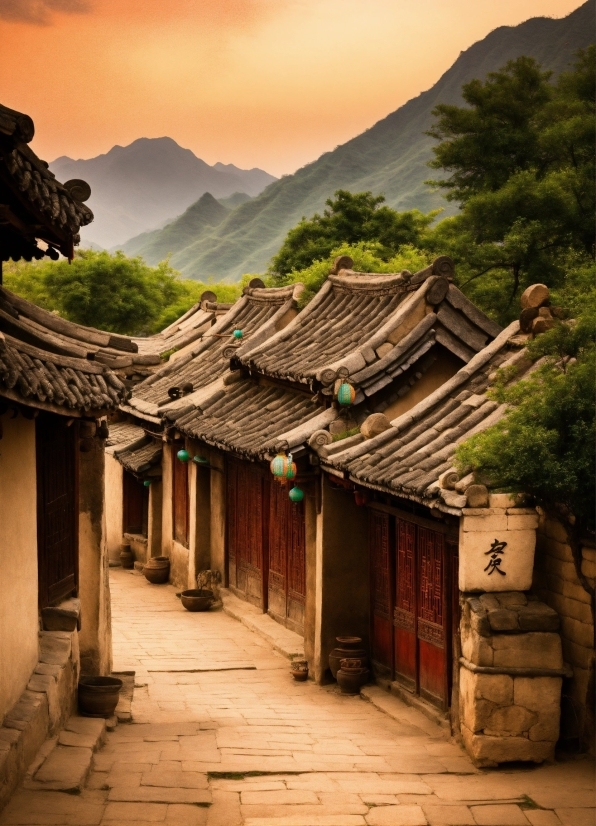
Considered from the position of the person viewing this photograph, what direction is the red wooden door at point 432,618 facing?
facing the viewer and to the left of the viewer

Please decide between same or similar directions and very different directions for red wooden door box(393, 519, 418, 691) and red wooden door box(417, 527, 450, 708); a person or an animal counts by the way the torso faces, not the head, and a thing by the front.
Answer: same or similar directions

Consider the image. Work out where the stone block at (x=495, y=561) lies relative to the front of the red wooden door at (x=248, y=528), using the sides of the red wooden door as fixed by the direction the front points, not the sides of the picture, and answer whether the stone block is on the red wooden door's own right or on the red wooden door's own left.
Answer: on the red wooden door's own left

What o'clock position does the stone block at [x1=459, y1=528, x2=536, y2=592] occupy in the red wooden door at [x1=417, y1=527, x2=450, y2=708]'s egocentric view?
The stone block is roughly at 10 o'clock from the red wooden door.

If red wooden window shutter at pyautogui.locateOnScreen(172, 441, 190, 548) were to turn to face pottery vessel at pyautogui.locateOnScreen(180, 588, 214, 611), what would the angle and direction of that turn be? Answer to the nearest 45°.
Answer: approximately 45° to its left

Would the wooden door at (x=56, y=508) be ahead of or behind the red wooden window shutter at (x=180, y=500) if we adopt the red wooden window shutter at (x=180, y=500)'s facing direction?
ahead

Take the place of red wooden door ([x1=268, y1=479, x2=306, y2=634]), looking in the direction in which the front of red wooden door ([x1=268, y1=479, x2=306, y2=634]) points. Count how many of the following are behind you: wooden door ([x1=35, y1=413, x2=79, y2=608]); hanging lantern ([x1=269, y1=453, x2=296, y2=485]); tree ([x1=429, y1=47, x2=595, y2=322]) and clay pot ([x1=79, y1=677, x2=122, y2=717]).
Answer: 1

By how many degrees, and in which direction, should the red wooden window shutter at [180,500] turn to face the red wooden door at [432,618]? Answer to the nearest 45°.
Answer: approximately 45° to its left

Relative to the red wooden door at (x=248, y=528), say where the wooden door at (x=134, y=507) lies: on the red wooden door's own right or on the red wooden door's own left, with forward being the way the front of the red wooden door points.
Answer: on the red wooden door's own right

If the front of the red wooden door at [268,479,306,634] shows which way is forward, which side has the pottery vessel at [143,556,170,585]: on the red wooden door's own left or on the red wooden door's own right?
on the red wooden door's own right

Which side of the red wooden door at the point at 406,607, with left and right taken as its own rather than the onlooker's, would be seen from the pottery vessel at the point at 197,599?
right

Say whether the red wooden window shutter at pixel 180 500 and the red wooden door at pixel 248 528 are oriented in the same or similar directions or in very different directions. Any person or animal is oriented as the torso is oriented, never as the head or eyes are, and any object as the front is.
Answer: same or similar directions

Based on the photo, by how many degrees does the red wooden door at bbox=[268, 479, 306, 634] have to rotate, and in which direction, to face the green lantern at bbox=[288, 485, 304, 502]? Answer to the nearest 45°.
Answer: approximately 45° to its left
